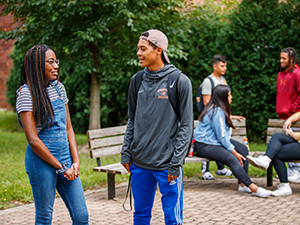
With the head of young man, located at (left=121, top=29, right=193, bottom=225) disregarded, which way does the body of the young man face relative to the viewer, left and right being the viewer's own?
facing the viewer and to the left of the viewer

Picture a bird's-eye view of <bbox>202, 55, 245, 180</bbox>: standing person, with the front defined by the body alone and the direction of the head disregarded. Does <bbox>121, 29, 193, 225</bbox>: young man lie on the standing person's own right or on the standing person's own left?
on the standing person's own right

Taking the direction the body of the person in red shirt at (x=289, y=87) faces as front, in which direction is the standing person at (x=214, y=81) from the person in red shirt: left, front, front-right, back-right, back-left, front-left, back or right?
front-right

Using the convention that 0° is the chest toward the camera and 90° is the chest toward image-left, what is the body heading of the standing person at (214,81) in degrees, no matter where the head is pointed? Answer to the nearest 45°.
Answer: approximately 315°

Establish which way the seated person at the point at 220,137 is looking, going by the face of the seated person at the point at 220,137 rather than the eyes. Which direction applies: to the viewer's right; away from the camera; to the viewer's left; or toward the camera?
to the viewer's right

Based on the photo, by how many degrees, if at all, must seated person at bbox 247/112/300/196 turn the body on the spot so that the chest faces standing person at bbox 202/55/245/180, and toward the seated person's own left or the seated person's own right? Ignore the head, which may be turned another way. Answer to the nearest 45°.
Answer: approximately 45° to the seated person's own right

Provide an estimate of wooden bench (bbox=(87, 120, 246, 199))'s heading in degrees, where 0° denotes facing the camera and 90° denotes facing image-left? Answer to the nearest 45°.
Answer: approximately 315°

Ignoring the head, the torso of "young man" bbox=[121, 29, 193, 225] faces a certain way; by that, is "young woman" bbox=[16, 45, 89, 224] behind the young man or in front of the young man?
in front

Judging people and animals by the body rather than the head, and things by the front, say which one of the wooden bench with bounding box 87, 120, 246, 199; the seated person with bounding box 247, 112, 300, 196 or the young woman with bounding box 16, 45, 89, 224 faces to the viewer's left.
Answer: the seated person

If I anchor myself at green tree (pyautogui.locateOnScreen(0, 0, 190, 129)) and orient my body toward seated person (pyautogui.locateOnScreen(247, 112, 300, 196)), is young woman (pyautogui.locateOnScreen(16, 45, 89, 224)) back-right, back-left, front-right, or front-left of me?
front-right

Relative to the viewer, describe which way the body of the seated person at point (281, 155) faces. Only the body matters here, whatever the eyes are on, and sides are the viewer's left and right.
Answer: facing to the left of the viewer

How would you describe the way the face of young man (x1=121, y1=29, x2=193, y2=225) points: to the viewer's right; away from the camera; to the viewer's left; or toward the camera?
to the viewer's left

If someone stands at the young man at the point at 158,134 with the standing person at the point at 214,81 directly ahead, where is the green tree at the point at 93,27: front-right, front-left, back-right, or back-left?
front-left

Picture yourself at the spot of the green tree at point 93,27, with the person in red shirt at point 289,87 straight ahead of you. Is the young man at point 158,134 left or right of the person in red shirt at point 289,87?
right

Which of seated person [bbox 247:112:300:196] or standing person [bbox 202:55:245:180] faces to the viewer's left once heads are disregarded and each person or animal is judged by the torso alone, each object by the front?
the seated person

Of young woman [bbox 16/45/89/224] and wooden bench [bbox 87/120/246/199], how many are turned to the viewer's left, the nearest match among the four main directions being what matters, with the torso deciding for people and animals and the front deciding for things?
0
